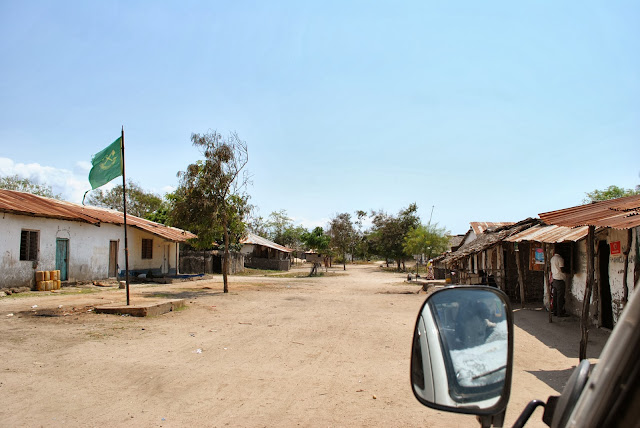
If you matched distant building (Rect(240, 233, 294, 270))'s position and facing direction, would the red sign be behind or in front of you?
in front

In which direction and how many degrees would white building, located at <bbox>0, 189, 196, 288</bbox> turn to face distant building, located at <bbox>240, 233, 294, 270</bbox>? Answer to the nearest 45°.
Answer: approximately 90° to its left

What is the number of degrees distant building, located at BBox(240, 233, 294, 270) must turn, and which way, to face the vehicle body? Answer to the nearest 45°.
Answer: approximately 45° to its right

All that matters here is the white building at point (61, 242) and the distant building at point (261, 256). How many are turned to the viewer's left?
0

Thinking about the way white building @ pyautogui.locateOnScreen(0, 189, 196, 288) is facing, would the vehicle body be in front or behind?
in front

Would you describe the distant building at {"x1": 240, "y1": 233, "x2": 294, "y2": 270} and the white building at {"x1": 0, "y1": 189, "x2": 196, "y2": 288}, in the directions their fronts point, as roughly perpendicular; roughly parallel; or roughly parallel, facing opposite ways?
roughly parallel

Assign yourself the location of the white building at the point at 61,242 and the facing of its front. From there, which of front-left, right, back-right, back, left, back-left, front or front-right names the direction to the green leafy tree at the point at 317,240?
left

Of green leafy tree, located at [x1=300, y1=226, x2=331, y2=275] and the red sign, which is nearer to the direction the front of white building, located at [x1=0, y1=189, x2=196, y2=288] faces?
the red sign

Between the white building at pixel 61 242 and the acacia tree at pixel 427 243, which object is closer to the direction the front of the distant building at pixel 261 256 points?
the acacia tree

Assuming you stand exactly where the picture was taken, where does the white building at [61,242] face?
facing the viewer and to the right of the viewer

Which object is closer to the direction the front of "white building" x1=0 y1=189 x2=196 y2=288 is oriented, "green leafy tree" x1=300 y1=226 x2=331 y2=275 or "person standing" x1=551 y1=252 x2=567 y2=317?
the person standing

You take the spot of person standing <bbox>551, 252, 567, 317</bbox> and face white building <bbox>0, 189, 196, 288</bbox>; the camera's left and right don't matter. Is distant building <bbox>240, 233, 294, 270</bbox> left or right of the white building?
right

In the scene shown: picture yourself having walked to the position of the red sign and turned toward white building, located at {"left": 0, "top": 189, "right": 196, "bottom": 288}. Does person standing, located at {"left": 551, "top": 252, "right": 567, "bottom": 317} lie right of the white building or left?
right

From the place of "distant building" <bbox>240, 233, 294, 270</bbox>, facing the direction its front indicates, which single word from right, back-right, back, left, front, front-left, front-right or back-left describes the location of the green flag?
front-right

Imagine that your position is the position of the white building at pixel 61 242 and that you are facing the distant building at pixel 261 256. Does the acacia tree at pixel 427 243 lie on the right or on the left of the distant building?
right

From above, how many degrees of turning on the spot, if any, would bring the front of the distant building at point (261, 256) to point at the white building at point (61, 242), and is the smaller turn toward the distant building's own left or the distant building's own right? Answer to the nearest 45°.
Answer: approximately 45° to the distant building's own right
